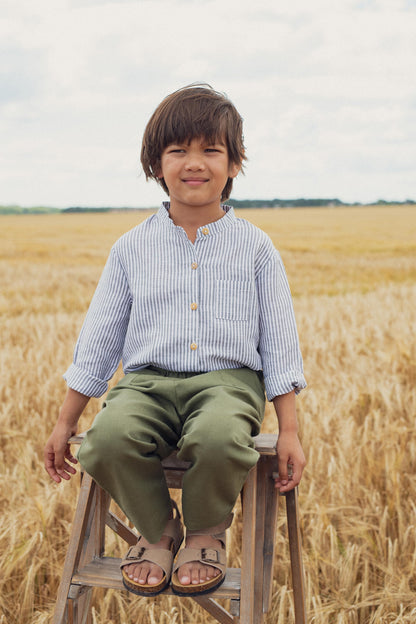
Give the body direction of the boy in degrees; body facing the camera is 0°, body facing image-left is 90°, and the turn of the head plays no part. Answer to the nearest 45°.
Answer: approximately 0°
